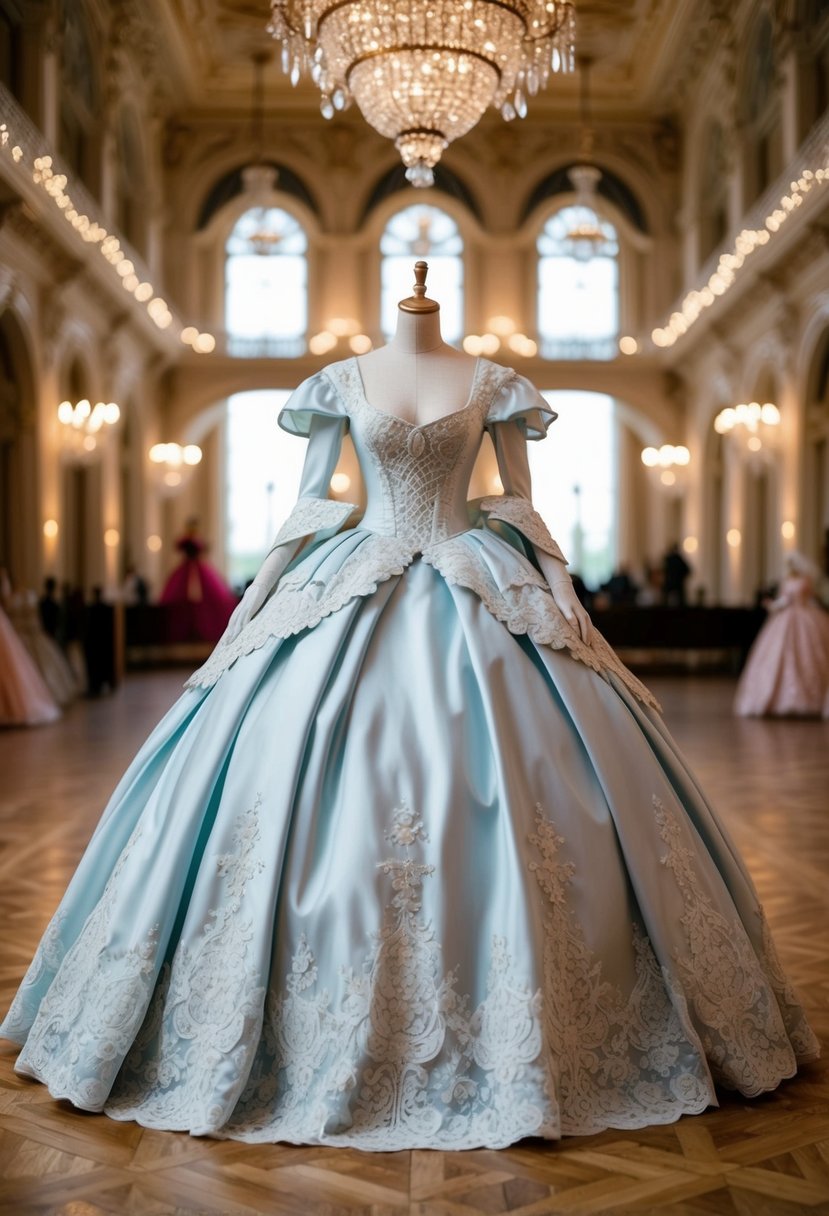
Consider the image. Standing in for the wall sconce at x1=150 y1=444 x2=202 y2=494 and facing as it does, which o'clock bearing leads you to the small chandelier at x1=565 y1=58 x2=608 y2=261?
The small chandelier is roughly at 10 o'clock from the wall sconce.

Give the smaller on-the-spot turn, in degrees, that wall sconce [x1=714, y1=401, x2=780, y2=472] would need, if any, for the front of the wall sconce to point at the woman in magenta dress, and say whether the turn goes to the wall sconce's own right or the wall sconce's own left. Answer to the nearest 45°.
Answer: approximately 45° to the wall sconce's own right

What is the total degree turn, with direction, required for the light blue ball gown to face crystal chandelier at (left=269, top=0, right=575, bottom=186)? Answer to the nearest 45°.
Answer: approximately 180°

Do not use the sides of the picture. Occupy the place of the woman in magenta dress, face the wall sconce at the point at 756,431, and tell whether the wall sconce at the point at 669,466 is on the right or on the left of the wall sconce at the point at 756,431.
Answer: left

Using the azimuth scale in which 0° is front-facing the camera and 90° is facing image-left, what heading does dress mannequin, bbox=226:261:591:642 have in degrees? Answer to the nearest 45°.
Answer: approximately 0°

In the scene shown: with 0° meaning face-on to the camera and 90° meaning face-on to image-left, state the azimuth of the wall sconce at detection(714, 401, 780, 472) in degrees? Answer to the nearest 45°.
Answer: approximately 45°

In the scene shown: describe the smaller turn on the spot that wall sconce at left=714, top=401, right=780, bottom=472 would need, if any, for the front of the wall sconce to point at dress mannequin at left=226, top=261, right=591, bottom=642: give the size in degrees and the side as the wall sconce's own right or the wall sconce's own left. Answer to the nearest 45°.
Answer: approximately 45° to the wall sconce's own left

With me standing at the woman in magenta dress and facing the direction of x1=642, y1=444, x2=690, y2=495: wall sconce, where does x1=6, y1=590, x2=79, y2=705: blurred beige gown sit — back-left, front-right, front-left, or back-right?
back-right

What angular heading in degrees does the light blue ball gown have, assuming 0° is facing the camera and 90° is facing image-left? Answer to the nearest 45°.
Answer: approximately 0°
